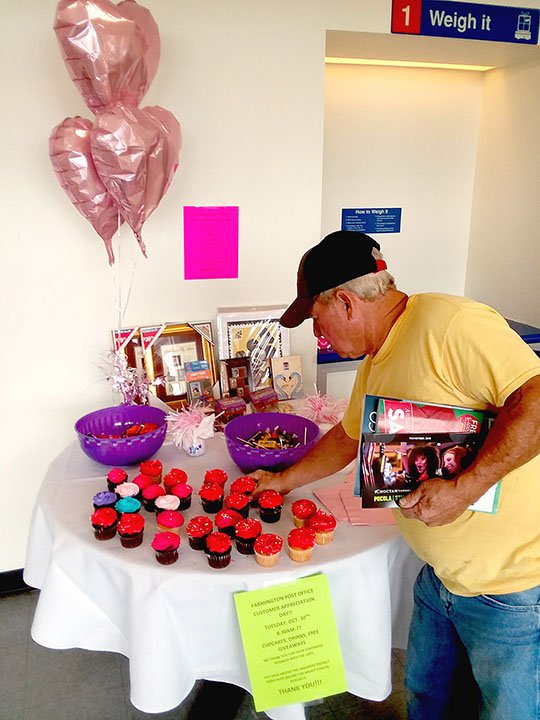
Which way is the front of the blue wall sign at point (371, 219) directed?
toward the camera

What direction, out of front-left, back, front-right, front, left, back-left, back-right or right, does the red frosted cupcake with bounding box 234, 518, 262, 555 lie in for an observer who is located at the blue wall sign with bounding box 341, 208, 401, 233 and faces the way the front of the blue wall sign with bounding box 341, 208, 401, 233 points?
front

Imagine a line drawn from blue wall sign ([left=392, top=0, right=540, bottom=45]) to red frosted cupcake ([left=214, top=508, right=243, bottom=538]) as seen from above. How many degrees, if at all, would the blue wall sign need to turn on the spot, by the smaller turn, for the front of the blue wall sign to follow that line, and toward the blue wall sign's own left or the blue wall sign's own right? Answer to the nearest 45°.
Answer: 0° — it already faces it

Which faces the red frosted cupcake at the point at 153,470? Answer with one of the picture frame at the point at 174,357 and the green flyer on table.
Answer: the picture frame

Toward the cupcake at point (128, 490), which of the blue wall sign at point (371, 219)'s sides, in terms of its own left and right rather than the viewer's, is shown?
front

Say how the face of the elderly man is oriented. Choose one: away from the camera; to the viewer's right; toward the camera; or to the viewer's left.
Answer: to the viewer's left

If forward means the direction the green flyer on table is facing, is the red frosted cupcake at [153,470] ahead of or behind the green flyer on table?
behind

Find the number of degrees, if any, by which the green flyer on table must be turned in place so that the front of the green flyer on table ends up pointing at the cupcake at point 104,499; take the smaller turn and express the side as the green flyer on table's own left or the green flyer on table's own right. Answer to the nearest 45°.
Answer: approximately 135° to the green flyer on table's own right

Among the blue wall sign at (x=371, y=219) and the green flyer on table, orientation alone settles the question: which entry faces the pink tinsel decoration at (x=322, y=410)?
the blue wall sign

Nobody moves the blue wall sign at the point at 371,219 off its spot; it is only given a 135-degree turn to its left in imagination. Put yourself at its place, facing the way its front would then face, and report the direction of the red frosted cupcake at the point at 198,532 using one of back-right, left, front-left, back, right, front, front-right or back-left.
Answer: back-right

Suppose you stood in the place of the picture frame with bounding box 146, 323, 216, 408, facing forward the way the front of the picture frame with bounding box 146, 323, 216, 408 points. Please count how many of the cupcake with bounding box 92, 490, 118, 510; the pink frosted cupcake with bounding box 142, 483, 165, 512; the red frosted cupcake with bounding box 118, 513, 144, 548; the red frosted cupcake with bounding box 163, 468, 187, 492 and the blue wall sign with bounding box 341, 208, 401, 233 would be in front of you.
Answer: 4

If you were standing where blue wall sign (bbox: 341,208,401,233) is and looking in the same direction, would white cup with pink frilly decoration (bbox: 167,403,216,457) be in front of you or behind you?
in front

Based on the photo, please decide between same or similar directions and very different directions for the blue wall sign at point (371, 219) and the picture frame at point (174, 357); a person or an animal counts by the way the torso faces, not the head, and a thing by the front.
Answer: same or similar directions

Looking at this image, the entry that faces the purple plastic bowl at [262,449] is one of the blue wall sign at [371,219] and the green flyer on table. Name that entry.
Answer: the blue wall sign

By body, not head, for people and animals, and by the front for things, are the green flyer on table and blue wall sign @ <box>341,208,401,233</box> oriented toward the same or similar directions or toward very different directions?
same or similar directions

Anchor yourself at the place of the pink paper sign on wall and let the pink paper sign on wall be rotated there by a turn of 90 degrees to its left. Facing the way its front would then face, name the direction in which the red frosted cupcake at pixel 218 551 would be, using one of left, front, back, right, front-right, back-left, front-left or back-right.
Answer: right

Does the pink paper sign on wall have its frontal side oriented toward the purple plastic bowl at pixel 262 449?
yes

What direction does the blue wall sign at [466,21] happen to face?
toward the camera

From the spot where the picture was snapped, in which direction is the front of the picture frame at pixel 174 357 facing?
facing the viewer
